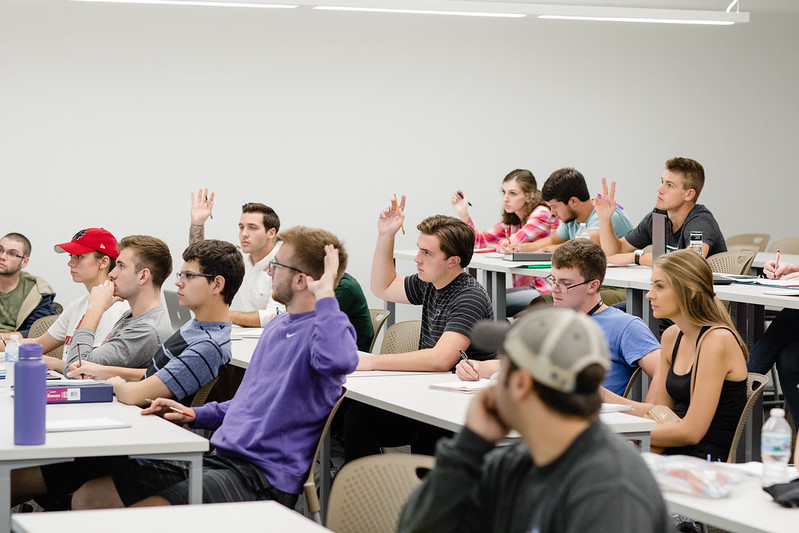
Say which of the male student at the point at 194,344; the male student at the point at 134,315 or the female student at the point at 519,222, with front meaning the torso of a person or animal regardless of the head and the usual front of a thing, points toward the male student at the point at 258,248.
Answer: the female student

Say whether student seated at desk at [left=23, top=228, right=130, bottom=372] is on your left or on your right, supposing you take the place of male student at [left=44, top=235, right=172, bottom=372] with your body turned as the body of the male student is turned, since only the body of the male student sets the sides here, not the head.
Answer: on your right

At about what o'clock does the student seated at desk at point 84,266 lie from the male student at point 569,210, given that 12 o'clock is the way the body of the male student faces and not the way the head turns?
The student seated at desk is roughly at 12 o'clock from the male student.

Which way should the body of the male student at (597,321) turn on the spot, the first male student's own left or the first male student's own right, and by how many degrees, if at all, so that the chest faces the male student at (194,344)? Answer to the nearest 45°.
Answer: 0° — they already face them

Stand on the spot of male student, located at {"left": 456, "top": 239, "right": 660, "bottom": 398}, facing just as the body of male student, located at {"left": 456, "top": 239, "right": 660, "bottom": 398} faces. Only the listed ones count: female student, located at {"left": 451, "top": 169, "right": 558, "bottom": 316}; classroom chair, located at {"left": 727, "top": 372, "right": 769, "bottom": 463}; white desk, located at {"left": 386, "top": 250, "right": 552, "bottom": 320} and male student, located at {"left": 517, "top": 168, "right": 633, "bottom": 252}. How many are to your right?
3

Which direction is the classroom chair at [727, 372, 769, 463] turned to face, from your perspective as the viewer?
facing to the left of the viewer

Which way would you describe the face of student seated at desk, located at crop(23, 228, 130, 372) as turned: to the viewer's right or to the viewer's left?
to the viewer's left

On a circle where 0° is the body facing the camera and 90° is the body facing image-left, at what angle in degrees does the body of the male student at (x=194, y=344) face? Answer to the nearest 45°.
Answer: approximately 90°
